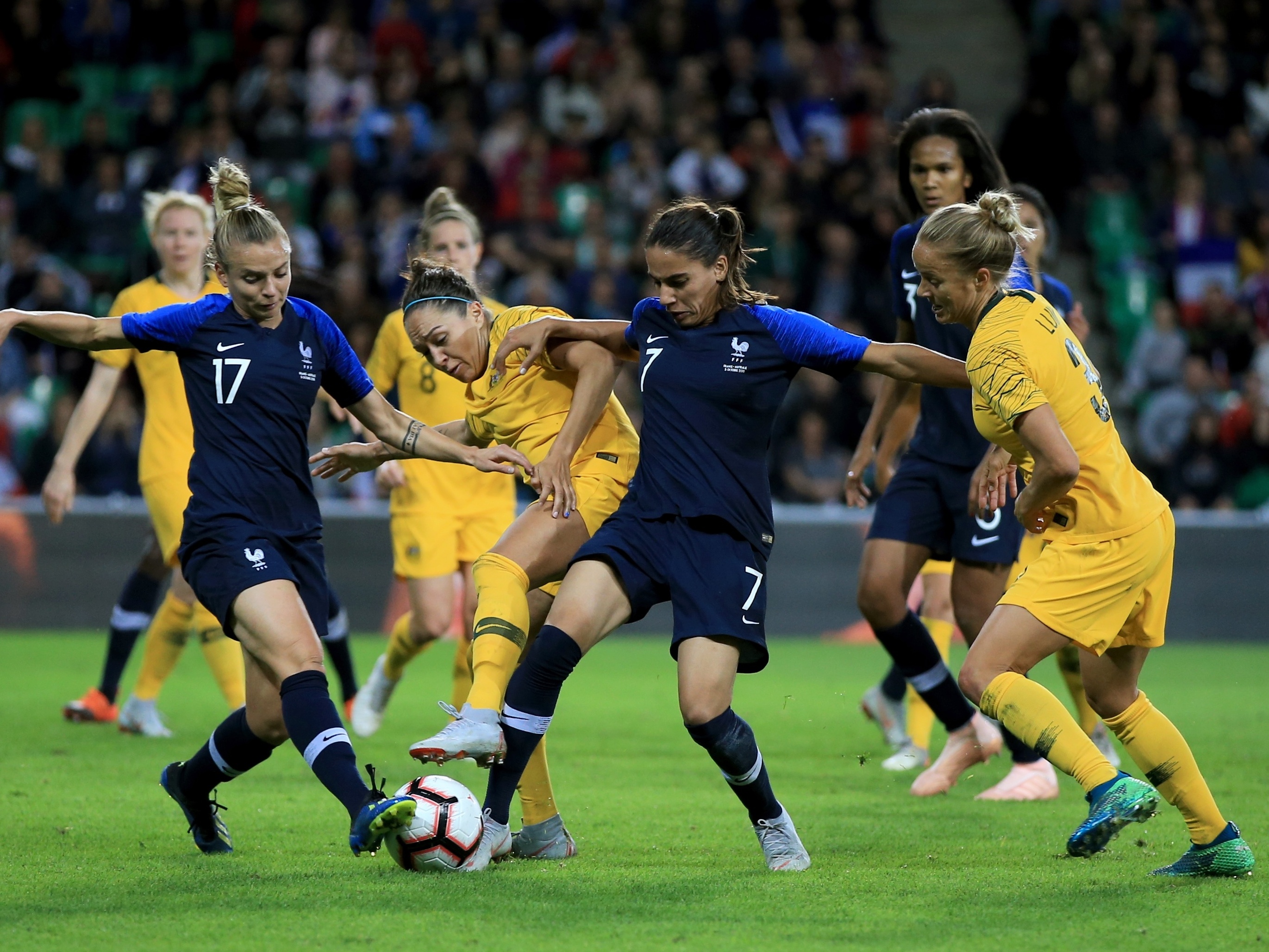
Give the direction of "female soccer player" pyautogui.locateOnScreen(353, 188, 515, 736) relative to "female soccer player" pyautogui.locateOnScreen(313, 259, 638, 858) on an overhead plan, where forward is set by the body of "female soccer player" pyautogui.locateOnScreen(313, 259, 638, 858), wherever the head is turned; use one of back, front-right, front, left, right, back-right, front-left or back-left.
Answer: back-right

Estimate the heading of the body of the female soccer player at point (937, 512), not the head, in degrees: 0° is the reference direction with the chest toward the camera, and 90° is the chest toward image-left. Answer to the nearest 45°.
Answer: approximately 45°

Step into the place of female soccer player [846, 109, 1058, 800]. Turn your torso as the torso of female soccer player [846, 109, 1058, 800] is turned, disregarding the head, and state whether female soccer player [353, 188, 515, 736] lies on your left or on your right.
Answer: on your right

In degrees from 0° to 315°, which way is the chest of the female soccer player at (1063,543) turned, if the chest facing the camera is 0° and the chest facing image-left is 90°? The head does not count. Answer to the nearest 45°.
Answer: approximately 90°

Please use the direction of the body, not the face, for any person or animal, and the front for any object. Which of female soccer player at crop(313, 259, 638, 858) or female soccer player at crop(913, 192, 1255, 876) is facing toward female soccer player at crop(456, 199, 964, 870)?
female soccer player at crop(913, 192, 1255, 876)
